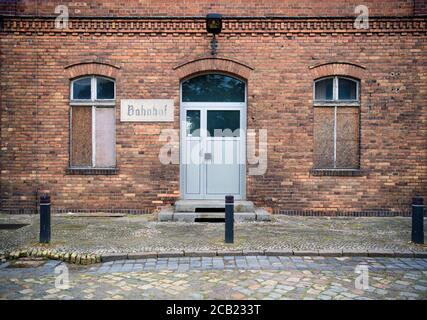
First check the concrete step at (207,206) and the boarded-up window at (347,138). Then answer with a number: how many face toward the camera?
2

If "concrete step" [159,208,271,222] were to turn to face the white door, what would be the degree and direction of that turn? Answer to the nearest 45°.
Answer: approximately 180°

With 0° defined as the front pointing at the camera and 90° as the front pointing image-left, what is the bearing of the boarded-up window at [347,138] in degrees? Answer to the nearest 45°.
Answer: approximately 0°

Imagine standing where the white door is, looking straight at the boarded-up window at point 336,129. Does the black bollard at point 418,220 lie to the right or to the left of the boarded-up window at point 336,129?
right

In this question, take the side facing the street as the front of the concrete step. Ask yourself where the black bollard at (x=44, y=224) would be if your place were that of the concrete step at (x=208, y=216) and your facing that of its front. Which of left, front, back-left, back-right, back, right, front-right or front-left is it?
front-right
